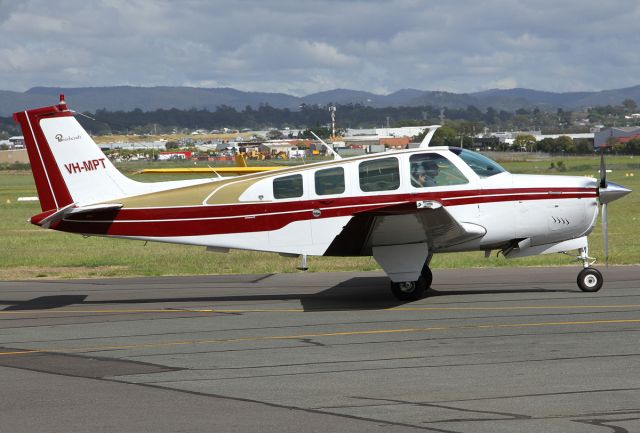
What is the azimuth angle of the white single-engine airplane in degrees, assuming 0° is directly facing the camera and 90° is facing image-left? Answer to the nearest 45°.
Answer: approximately 270°

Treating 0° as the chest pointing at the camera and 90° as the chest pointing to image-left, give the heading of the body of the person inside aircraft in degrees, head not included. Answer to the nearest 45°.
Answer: approximately 270°
